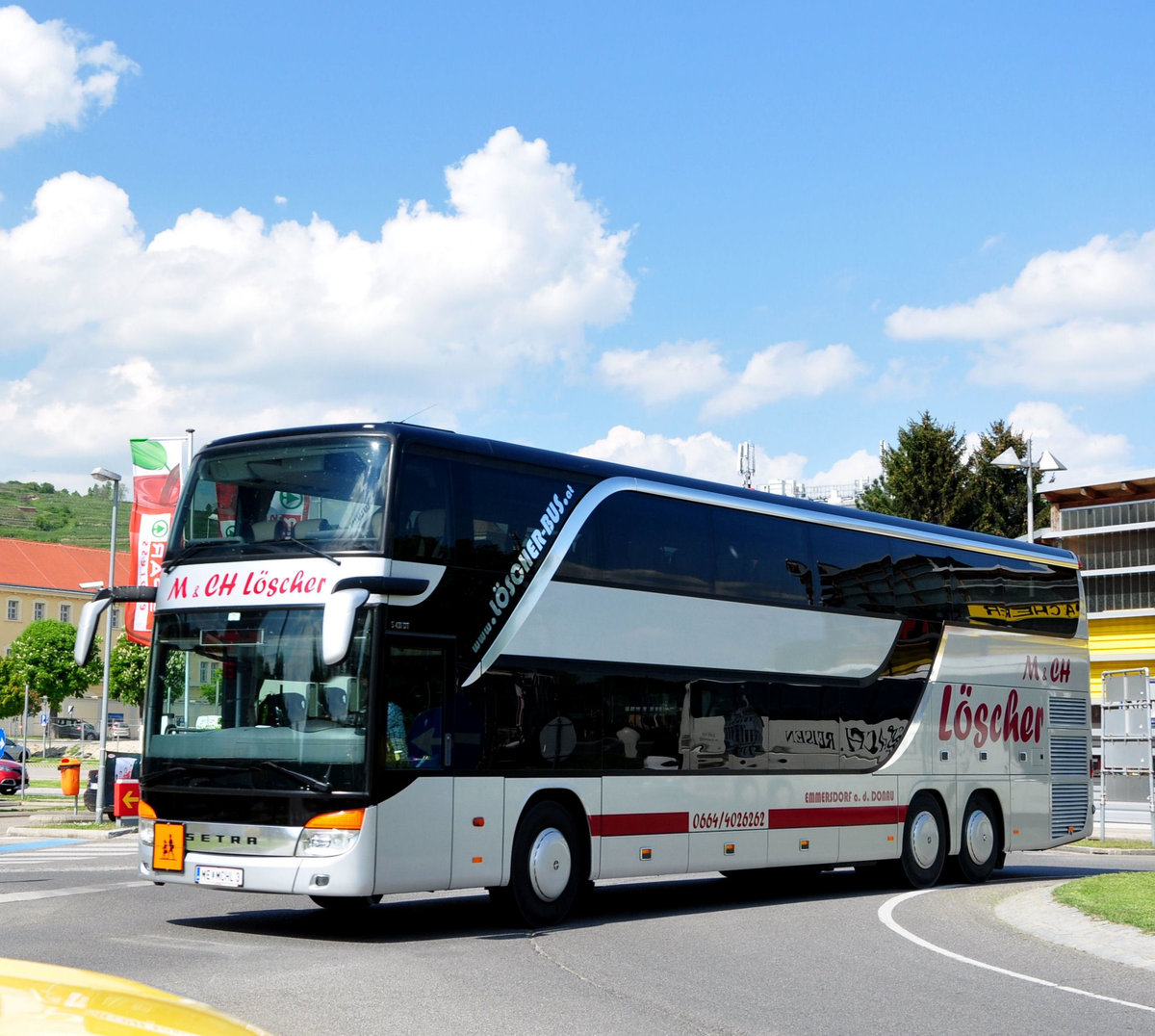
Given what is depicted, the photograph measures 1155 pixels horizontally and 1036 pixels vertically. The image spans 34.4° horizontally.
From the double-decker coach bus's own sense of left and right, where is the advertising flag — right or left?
on its right

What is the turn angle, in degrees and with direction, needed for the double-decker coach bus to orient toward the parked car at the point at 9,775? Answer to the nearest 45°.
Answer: approximately 90° to its right

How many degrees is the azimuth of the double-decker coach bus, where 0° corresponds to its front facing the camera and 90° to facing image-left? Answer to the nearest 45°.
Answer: approximately 45°
